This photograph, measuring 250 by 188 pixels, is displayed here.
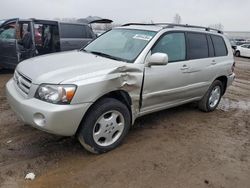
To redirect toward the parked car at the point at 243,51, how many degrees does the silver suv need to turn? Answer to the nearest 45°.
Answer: approximately 180°

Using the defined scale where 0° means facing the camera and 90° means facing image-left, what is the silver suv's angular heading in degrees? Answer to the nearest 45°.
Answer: approximately 45°

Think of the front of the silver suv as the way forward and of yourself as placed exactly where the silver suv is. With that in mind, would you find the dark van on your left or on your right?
on your right
